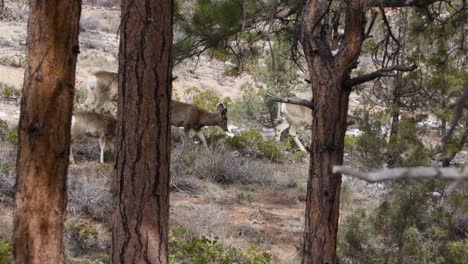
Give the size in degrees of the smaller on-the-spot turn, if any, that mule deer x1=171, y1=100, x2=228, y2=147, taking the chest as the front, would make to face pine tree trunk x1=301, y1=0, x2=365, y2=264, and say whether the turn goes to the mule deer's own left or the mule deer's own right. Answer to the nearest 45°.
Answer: approximately 90° to the mule deer's own right

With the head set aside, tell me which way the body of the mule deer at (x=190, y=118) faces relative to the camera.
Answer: to the viewer's right

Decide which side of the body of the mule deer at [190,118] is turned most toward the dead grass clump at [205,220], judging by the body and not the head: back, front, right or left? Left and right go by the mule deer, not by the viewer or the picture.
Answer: right

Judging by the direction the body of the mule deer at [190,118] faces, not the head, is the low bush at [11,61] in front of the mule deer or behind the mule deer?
behind

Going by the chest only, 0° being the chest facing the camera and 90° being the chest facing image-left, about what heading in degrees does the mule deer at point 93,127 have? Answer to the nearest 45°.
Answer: approximately 270°

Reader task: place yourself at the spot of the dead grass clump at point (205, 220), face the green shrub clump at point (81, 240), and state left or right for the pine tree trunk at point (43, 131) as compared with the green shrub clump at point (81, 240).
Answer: left
